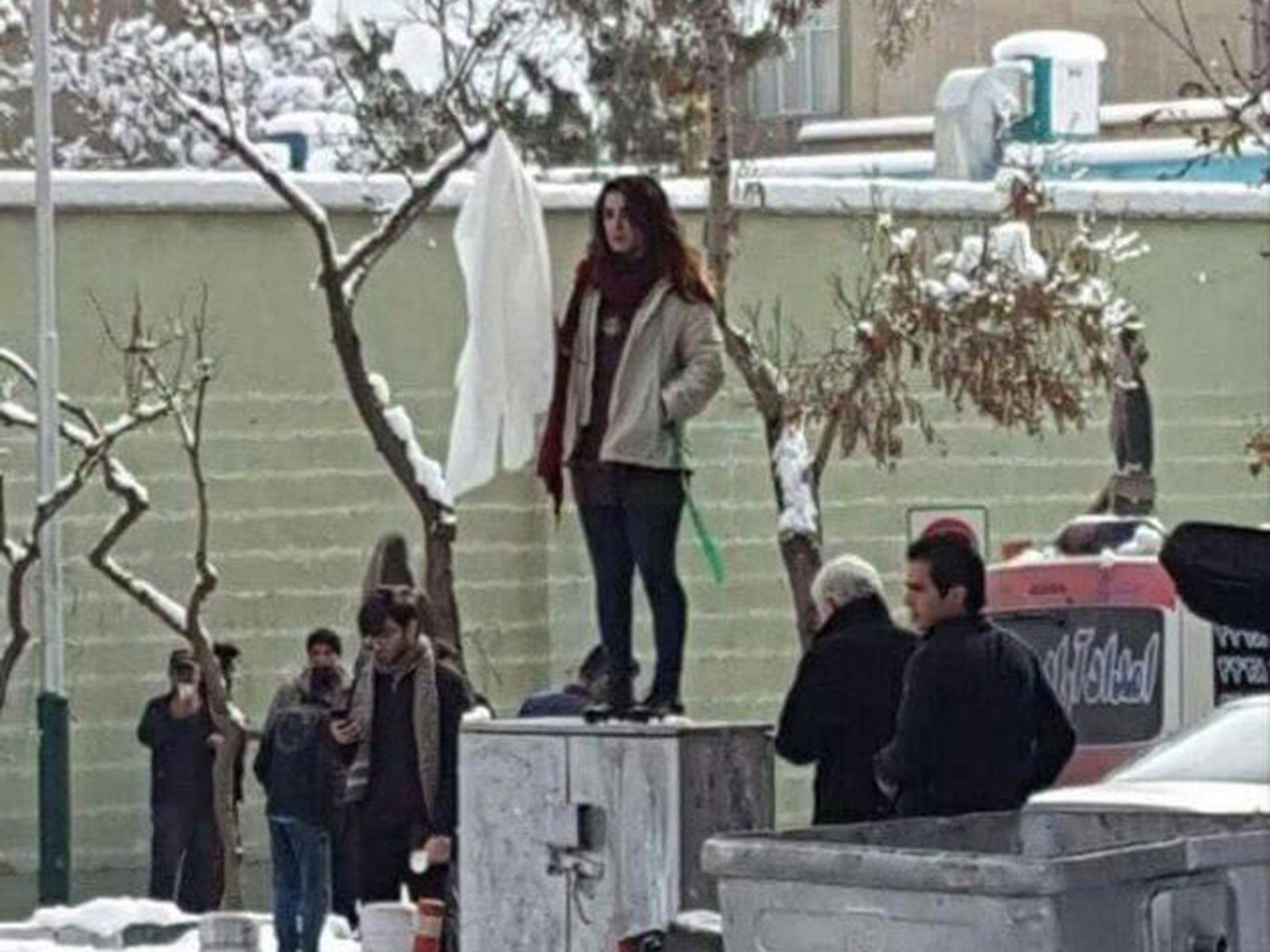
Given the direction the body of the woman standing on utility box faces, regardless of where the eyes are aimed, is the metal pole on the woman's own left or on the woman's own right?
on the woman's own right

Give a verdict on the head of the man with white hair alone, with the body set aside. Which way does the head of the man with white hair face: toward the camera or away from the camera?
away from the camera

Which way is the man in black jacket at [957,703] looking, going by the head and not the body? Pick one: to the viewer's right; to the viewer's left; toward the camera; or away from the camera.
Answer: to the viewer's left

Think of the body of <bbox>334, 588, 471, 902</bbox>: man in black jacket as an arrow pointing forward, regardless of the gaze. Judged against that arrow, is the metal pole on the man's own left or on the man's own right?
on the man's own right

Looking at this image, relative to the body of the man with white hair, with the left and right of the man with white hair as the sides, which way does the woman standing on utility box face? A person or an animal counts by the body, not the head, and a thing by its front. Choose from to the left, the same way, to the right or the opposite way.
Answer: to the left

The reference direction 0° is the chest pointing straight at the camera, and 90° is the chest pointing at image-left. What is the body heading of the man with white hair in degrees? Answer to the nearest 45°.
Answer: approximately 135°

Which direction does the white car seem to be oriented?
to the viewer's left

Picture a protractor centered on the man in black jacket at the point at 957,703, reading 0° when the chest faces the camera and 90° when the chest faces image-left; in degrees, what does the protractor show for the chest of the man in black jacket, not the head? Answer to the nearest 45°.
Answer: approximately 135°

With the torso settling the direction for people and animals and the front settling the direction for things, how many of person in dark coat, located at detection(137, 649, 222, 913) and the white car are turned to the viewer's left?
1

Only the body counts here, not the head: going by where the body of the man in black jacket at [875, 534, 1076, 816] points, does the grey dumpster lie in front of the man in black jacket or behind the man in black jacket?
behind

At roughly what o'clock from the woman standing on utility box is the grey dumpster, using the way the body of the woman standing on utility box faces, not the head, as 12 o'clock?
The grey dumpster is roughly at 10 o'clock from the woman standing on utility box.
